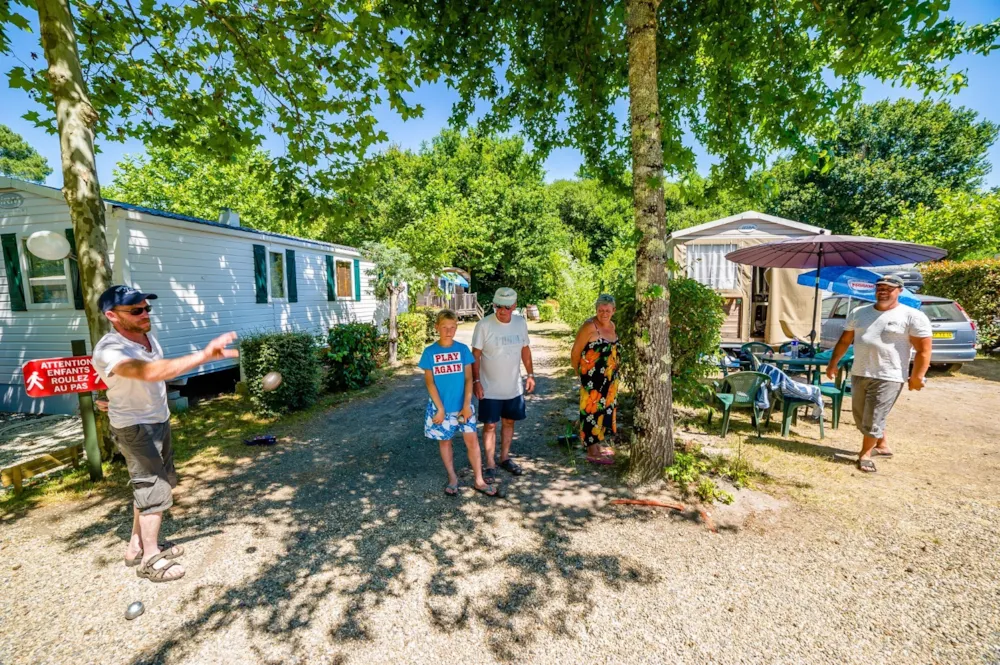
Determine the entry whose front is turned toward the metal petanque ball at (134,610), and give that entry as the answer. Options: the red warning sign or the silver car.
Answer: the red warning sign

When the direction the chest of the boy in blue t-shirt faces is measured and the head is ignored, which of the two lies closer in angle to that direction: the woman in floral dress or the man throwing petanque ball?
the man throwing petanque ball

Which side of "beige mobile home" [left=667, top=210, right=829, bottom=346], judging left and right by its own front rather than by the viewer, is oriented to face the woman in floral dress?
front

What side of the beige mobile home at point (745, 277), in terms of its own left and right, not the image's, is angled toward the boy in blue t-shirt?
front

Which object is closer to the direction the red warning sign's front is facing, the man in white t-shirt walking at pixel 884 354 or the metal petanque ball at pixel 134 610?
the metal petanque ball

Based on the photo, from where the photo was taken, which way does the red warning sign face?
toward the camera

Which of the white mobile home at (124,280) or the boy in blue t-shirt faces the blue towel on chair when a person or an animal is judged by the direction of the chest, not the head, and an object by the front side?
the white mobile home

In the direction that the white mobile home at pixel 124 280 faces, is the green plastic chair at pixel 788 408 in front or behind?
in front

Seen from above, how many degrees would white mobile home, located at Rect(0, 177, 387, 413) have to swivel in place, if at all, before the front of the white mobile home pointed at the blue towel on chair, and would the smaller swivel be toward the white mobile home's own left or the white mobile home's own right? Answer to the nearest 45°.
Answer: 0° — it already faces it

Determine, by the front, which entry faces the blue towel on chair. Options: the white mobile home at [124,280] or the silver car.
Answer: the white mobile home

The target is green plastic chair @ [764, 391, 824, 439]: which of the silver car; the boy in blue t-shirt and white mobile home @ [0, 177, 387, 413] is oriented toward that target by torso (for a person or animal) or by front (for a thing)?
the white mobile home

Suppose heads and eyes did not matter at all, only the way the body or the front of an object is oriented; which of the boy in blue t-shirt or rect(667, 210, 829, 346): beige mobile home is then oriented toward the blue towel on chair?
the beige mobile home

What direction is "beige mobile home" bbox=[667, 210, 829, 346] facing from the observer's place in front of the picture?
facing the viewer

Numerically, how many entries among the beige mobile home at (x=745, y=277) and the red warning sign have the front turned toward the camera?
2

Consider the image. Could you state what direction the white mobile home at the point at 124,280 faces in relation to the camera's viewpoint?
facing the viewer and to the right of the viewer

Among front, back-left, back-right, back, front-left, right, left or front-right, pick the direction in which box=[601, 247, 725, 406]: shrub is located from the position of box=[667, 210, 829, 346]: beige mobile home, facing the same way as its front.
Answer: front

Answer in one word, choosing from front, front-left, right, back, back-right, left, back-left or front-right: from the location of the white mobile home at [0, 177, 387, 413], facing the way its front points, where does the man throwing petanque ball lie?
front-right

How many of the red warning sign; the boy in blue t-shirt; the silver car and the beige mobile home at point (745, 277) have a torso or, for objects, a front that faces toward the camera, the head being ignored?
3

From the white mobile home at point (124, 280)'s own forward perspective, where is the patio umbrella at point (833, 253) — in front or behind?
in front
